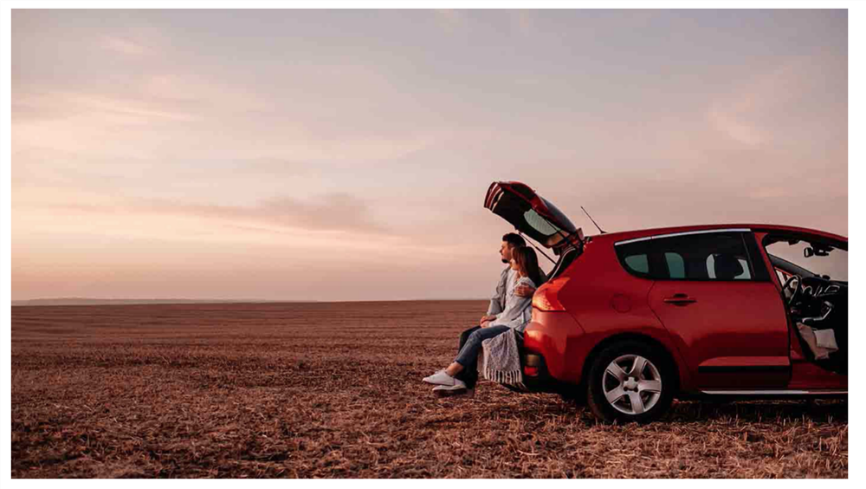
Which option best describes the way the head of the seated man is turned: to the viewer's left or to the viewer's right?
to the viewer's left

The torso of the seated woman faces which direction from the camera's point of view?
to the viewer's left
